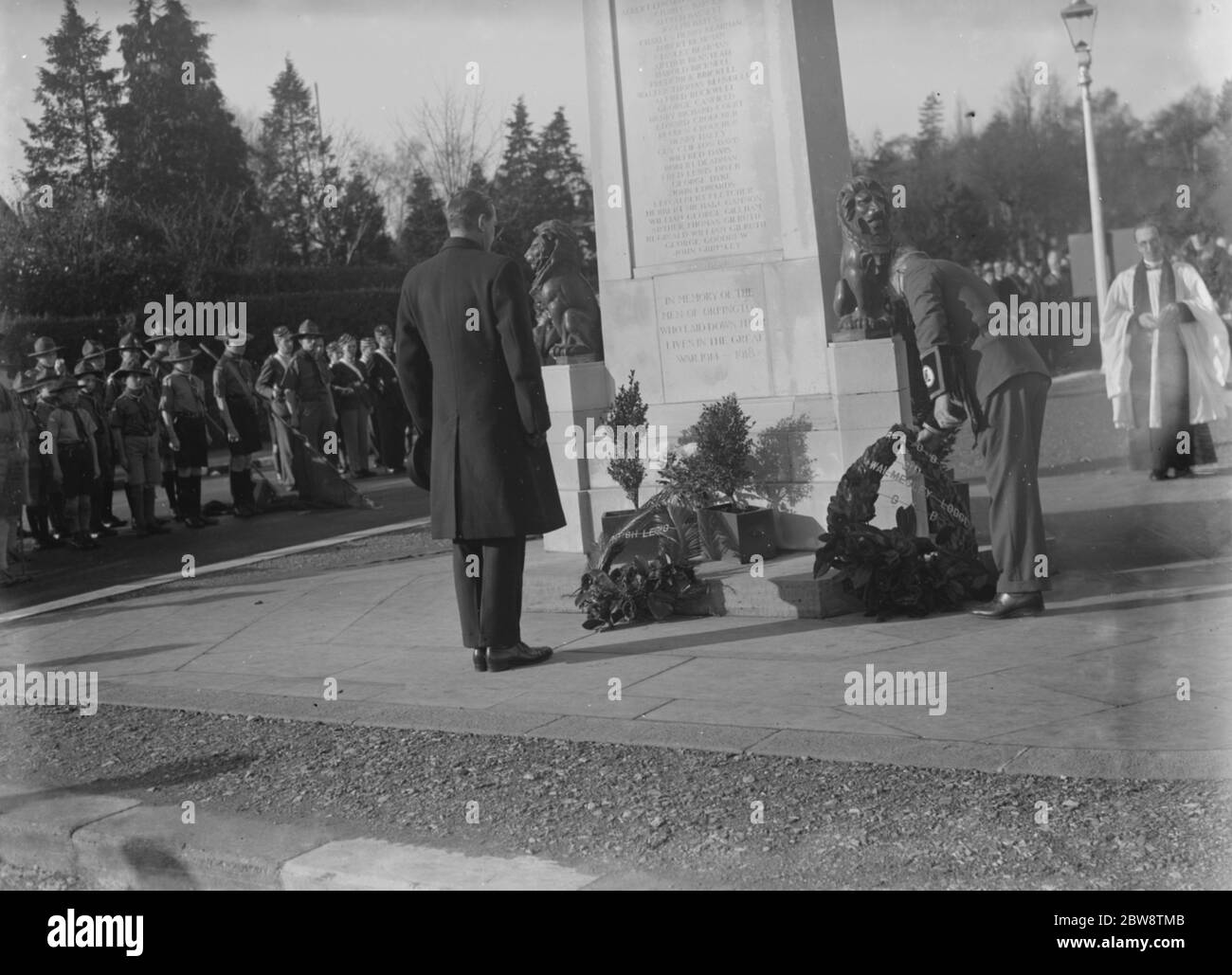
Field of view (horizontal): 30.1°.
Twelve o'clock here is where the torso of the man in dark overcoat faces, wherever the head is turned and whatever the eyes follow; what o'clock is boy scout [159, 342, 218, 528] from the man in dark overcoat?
The boy scout is roughly at 10 o'clock from the man in dark overcoat.

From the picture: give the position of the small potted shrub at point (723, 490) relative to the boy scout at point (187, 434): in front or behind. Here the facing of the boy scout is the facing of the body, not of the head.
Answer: in front

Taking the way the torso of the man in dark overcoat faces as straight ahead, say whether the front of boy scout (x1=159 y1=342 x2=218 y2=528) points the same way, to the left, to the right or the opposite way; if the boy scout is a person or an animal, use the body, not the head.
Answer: to the right

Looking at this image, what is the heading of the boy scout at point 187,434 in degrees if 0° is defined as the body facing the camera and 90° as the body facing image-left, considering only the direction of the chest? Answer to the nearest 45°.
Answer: approximately 315°

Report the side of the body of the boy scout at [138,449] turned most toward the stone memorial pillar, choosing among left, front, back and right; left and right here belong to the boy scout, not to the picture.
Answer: front

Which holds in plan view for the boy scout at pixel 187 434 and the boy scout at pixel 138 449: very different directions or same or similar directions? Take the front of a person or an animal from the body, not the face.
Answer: same or similar directions

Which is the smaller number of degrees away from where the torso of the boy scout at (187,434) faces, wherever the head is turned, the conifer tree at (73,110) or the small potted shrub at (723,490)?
the small potted shrub

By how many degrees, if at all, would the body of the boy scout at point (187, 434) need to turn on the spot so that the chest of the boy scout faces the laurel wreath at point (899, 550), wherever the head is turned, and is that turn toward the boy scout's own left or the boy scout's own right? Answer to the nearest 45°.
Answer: approximately 45° to the boy scout's own right

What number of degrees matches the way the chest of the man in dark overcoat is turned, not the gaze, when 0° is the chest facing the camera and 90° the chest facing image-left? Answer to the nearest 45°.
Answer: approximately 225°

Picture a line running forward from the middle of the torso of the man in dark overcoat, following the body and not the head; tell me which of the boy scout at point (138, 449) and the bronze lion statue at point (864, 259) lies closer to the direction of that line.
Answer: the bronze lion statue

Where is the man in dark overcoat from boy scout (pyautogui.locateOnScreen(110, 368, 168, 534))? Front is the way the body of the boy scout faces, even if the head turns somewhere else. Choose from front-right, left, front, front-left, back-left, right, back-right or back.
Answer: front-right

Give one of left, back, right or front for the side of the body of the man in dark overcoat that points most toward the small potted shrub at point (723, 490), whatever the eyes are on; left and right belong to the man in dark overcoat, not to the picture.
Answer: front

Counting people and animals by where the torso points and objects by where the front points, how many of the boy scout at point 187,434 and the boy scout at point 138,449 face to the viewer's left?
0

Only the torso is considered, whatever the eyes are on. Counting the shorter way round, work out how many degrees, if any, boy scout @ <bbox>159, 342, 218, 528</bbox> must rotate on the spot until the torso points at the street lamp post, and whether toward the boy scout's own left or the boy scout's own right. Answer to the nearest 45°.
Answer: approximately 45° to the boy scout's own left

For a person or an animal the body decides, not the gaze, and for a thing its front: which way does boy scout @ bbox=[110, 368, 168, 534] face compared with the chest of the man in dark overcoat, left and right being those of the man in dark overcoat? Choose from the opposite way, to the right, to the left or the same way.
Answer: to the right
